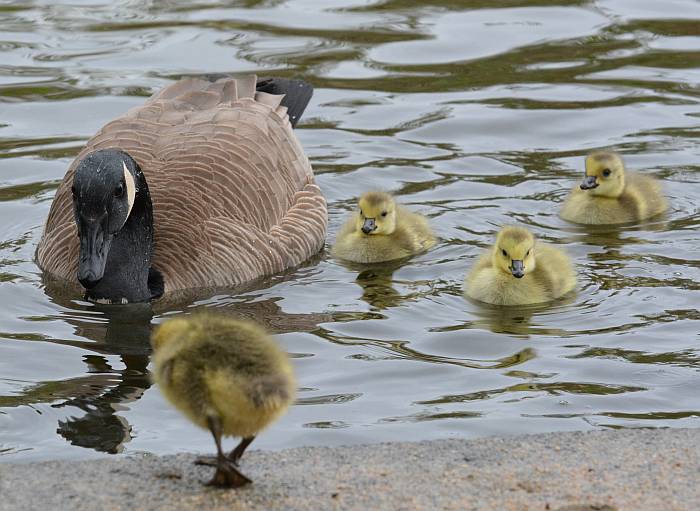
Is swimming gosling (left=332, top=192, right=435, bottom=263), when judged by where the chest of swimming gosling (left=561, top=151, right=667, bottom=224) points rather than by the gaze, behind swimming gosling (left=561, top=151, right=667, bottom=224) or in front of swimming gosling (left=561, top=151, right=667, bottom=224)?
in front

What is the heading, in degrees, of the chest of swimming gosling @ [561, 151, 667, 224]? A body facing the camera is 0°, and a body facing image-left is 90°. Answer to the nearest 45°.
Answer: approximately 45°

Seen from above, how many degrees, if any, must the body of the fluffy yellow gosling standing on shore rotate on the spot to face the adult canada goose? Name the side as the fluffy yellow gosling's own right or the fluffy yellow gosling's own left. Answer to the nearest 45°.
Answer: approximately 45° to the fluffy yellow gosling's own right

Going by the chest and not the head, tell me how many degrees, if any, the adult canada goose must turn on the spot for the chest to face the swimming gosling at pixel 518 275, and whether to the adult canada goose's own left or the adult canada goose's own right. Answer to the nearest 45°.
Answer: approximately 90° to the adult canada goose's own left

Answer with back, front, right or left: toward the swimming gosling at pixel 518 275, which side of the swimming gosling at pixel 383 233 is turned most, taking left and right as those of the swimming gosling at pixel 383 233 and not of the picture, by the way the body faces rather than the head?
left

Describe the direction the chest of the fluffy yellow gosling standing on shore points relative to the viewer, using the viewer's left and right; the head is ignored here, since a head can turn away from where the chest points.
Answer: facing away from the viewer and to the left of the viewer

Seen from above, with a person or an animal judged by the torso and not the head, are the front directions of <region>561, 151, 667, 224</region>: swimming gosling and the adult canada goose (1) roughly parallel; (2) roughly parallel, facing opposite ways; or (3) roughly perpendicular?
roughly parallel

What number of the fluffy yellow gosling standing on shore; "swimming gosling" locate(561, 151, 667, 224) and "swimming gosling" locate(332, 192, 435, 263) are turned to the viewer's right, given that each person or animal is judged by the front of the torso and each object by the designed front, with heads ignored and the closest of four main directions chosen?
0

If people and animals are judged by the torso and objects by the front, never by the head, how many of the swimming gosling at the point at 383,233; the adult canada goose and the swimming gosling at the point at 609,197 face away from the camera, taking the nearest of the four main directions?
0

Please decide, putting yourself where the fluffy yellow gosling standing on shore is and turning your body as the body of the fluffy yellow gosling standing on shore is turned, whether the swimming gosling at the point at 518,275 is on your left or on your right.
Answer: on your right
